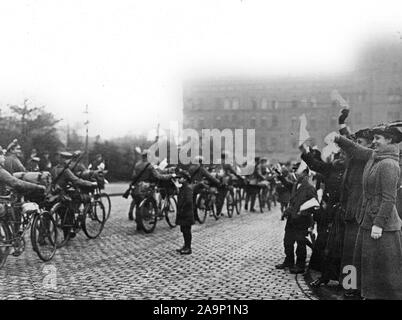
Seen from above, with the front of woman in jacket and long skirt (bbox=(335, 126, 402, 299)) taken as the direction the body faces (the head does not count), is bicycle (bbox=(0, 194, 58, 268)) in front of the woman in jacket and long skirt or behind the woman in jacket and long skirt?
in front

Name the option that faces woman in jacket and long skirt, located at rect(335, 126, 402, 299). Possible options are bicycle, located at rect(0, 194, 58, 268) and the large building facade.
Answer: the large building facade

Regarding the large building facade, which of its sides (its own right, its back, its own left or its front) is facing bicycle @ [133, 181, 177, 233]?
front

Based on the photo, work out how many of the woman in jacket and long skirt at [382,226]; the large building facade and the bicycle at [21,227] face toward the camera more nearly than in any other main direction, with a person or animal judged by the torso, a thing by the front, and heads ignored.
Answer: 1

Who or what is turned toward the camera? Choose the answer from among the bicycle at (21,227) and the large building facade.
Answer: the large building facade

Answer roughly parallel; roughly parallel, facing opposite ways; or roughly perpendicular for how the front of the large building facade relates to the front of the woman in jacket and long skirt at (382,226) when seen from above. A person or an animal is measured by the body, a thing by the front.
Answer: roughly perpendicular

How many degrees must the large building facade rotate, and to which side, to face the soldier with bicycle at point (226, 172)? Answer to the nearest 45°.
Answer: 0° — it already faces them

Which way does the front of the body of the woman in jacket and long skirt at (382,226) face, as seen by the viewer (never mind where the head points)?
to the viewer's left

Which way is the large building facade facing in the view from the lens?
facing the viewer

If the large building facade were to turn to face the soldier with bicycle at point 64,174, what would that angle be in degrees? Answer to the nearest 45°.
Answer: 0° — it already faces them

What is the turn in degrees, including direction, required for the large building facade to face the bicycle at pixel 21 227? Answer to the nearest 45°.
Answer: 0° — it already faces it

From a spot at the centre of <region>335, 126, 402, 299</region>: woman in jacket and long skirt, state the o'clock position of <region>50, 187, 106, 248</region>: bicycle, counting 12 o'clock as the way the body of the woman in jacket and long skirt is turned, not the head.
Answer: The bicycle is roughly at 1 o'clock from the woman in jacket and long skirt.
